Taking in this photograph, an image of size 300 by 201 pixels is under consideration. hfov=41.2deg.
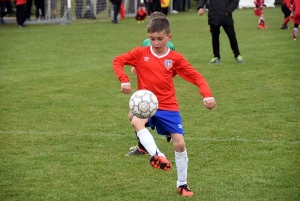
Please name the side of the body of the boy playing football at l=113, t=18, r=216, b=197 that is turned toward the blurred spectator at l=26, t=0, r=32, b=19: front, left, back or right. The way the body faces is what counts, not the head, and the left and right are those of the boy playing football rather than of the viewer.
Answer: back

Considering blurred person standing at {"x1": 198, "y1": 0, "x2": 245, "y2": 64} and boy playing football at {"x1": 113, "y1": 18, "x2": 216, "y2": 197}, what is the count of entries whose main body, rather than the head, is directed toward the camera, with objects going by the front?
2

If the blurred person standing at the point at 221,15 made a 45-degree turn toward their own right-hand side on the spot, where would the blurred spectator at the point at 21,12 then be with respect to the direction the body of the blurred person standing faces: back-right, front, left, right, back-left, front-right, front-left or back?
right

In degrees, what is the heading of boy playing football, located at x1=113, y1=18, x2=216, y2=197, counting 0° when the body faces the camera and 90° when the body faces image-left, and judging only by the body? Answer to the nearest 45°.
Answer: approximately 0°

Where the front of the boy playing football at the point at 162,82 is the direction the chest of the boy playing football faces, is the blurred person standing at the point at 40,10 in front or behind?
behind

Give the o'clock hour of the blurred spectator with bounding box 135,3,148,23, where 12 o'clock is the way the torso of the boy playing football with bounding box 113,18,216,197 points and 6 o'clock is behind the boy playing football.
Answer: The blurred spectator is roughly at 6 o'clock from the boy playing football.

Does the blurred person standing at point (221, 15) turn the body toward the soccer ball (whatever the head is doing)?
yes

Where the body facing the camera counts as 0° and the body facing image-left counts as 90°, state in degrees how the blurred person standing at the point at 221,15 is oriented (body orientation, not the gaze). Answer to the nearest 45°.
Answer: approximately 0°

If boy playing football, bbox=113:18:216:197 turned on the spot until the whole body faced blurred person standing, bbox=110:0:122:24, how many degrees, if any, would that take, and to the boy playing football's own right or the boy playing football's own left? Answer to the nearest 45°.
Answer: approximately 180°

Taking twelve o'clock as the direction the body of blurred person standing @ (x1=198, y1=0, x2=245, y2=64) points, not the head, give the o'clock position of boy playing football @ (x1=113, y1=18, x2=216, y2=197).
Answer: The boy playing football is roughly at 12 o'clock from the blurred person standing.

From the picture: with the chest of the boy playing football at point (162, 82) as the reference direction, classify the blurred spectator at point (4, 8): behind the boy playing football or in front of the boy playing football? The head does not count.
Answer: behind
